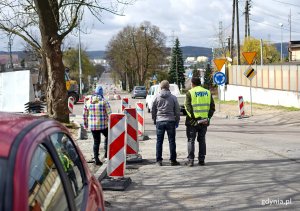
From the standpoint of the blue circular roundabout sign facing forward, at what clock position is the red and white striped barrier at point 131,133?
The red and white striped barrier is roughly at 12 o'clock from the blue circular roundabout sign.

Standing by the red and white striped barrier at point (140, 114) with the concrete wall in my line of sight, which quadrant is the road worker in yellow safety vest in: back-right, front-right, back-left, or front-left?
back-right

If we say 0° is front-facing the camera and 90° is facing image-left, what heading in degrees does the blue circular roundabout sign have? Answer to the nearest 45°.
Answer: approximately 0°

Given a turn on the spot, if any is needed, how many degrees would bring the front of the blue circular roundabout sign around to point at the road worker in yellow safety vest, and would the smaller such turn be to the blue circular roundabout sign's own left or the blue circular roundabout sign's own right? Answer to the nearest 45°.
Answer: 0° — it already faces them

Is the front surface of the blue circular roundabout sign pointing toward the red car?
yes

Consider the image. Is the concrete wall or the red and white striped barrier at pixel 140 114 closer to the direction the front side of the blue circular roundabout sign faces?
the red and white striped barrier

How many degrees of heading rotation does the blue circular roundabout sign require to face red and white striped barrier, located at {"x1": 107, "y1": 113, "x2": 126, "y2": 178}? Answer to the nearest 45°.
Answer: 0° — it already faces it

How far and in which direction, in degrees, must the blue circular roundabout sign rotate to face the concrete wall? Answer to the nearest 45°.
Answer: approximately 135° to its left

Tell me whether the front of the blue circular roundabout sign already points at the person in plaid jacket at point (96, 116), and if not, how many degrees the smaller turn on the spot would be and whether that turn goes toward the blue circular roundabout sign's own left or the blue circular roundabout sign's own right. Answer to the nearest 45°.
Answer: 0° — it already faces them

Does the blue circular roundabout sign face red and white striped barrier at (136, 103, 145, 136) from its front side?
yes
